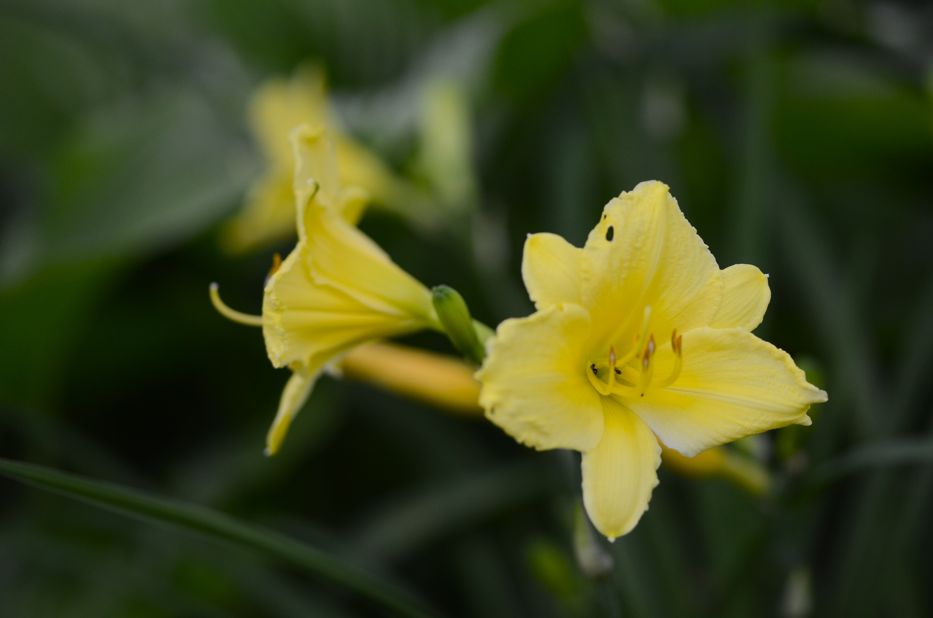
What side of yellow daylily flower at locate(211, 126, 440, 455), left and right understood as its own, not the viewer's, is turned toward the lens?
left

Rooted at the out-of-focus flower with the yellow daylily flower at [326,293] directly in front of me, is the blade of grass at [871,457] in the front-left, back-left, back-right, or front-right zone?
front-left

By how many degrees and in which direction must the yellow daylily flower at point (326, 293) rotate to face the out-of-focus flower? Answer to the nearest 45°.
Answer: approximately 90° to its right
